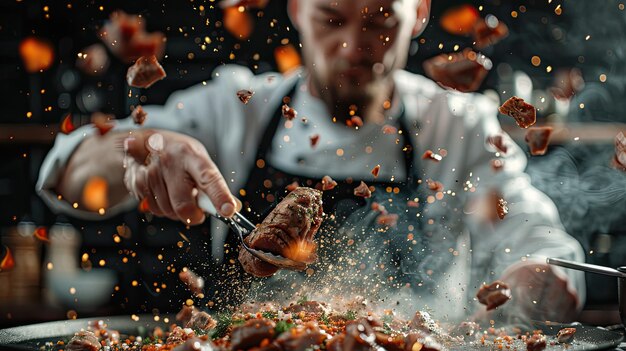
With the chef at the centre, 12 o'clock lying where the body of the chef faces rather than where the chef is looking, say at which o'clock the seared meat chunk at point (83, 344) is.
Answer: The seared meat chunk is roughly at 1 o'clock from the chef.

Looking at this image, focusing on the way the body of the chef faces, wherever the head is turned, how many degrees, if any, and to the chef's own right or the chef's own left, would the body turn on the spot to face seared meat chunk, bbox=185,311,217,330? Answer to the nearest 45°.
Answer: approximately 45° to the chef's own right

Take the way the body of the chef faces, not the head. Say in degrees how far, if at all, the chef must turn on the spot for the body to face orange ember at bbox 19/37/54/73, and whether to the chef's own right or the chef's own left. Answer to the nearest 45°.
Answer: approximately 135° to the chef's own right

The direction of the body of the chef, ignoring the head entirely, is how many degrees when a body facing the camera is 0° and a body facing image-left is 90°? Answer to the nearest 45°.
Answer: approximately 0°

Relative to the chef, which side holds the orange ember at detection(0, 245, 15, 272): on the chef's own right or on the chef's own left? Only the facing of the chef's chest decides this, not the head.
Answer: on the chef's own right

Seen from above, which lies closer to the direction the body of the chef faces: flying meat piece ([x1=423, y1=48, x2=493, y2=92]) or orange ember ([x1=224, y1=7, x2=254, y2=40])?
the flying meat piece
